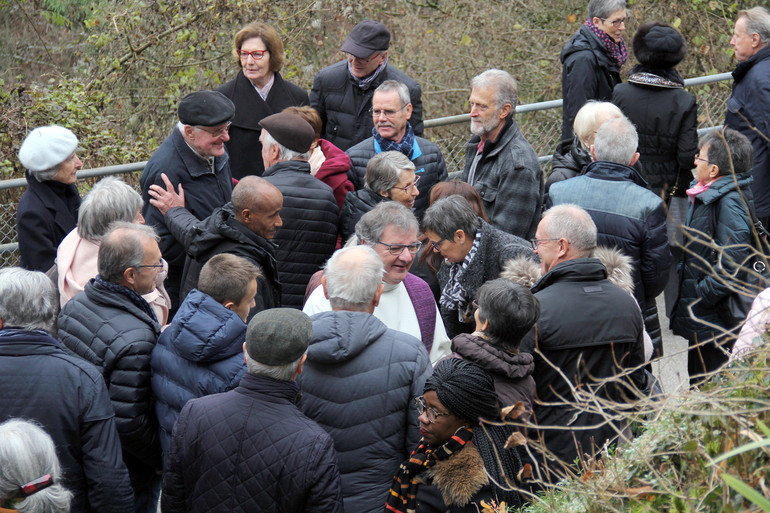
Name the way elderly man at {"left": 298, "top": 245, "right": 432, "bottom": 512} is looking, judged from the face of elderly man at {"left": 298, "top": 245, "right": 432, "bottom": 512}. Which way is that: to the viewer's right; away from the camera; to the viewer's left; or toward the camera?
away from the camera

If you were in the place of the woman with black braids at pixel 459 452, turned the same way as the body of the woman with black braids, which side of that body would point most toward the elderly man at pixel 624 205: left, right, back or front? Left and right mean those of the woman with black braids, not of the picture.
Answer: right

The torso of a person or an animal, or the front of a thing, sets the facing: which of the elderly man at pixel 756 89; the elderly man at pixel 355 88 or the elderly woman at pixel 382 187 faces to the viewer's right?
the elderly woman

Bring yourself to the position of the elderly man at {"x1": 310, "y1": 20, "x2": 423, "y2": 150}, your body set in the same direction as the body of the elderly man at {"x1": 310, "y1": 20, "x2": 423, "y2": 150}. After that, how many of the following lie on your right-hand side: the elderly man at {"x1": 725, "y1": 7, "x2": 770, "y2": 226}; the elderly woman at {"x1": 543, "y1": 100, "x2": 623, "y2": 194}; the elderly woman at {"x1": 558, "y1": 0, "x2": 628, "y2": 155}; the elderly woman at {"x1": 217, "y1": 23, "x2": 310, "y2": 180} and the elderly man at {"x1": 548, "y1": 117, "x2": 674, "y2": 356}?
1

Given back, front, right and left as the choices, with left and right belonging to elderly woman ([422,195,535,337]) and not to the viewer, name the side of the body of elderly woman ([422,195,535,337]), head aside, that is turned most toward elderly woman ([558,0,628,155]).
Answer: back

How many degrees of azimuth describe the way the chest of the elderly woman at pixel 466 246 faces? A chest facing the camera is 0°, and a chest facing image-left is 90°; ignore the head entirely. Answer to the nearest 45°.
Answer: approximately 45°

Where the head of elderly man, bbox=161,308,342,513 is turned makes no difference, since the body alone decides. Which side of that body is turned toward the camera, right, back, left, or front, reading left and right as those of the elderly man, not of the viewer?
back

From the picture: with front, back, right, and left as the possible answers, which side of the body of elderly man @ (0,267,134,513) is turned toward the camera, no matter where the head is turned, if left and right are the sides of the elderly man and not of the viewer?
back

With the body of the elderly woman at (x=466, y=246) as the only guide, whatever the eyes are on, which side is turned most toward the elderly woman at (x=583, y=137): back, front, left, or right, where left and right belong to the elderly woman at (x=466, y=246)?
back
